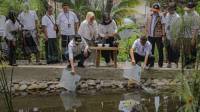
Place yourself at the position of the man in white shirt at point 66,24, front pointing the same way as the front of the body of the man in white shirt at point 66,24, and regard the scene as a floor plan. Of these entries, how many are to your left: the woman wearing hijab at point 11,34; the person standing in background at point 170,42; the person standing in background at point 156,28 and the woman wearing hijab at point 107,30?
3

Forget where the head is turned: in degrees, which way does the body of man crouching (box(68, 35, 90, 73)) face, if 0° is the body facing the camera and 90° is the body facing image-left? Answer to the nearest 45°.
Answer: approximately 0°

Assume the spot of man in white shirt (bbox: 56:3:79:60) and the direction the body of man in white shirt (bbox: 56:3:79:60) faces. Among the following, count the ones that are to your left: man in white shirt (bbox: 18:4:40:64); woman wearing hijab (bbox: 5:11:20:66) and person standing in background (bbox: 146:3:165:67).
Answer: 1

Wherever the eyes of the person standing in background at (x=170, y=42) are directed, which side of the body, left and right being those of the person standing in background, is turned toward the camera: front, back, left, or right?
front

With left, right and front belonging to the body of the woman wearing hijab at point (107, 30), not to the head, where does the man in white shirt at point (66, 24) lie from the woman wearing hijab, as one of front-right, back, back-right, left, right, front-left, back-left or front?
right

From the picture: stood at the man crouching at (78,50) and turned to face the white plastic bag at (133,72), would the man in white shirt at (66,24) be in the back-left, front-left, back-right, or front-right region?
back-left

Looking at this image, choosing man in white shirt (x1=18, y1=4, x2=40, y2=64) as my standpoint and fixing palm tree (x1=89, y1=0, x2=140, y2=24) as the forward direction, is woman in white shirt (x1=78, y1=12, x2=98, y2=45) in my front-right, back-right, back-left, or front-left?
front-right

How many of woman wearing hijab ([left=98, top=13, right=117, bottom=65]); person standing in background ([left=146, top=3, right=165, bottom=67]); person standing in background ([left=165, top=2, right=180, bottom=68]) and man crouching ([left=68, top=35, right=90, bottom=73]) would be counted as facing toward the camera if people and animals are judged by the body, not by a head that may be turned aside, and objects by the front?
4

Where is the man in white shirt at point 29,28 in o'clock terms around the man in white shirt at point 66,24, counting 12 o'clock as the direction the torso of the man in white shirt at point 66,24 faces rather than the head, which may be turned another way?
the man in white shirt at point 29,28 is roughly at 3 o'clock from the man in white shirt at point 66,24.

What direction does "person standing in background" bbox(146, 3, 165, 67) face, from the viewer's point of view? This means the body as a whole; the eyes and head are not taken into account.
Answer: toward the camera

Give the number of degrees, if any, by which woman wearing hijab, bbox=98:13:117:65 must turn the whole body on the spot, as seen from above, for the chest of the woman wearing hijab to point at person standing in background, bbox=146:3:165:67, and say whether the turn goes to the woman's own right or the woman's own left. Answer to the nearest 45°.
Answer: approximately 90° to the woman's own left
